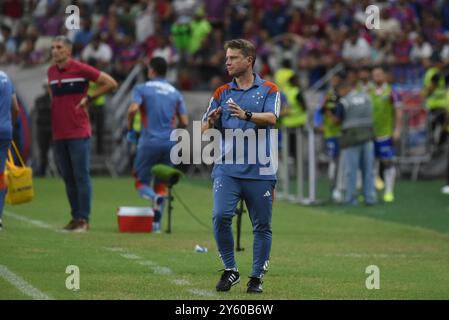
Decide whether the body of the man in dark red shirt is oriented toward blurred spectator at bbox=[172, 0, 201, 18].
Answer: no

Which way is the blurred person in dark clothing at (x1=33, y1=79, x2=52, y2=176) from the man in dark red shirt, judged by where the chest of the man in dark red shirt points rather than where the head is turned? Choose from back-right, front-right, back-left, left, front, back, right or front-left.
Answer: back-right

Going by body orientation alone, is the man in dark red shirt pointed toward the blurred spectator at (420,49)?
no

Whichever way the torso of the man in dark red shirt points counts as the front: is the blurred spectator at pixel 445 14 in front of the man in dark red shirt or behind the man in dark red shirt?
behind

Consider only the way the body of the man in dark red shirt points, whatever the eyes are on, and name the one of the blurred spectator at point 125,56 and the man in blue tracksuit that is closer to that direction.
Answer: the man in blue tracksuit

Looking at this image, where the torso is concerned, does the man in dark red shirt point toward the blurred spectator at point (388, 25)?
no

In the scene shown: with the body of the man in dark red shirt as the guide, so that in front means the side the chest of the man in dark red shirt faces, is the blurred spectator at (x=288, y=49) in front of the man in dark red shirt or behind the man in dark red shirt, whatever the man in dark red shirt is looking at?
behind

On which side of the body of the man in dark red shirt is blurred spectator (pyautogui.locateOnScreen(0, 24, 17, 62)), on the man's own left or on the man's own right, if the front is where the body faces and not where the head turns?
on the man's own right
